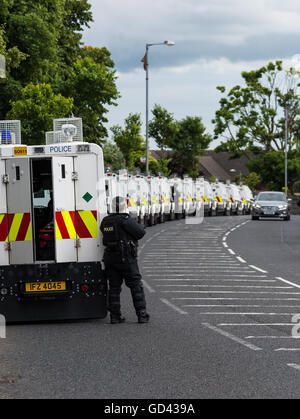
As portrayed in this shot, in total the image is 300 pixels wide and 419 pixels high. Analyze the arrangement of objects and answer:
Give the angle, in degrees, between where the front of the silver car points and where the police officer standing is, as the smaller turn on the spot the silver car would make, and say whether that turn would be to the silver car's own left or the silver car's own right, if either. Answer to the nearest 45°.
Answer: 0° — it already faces them

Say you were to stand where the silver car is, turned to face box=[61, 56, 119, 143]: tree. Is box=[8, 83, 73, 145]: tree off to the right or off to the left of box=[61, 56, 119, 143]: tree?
left

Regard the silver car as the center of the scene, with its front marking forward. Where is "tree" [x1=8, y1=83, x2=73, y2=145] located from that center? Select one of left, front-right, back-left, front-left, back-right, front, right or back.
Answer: front-right

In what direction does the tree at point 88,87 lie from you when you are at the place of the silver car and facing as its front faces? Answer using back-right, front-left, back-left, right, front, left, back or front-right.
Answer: right

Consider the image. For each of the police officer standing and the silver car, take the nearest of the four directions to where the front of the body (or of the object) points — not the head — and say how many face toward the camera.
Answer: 1

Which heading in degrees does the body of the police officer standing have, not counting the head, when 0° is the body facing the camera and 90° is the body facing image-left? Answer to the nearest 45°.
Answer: approximately 225°

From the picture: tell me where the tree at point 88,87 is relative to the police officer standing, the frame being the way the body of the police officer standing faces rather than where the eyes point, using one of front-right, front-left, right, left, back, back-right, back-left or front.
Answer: front-left

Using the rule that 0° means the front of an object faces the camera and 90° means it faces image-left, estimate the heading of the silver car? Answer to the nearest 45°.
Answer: approximately 0°

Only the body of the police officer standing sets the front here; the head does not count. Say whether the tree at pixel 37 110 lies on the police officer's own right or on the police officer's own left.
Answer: on the police officer's own left

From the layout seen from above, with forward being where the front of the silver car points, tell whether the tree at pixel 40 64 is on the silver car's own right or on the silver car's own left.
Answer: on the silver car's own right
